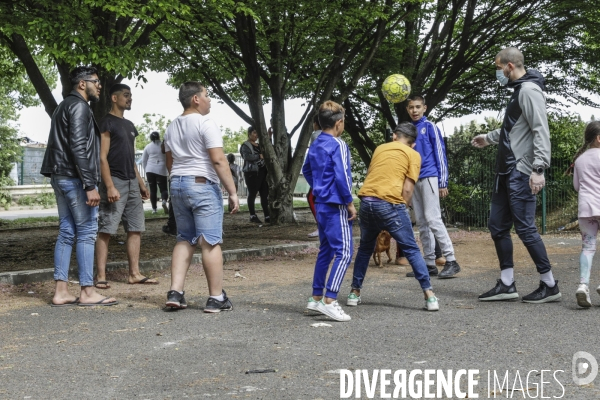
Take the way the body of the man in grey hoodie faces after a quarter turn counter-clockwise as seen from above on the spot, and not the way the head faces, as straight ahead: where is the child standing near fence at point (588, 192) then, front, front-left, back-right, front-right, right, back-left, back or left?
left

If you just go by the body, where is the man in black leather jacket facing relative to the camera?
to the viewer's right

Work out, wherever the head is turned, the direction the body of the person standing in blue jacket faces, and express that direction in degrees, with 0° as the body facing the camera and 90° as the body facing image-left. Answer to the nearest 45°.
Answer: approximately 45°

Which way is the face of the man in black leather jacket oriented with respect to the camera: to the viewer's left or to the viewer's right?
to the viewer's right

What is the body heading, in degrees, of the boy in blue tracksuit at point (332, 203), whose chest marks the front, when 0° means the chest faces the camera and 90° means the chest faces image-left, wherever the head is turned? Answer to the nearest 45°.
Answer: approximately 225°

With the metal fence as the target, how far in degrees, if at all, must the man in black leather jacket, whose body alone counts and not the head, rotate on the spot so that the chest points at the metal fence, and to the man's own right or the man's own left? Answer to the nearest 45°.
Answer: approximately 45° to the man's own left

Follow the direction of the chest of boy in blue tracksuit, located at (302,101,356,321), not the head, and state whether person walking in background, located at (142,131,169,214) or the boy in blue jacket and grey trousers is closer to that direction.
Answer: the boy in blue jacket and grey trousers

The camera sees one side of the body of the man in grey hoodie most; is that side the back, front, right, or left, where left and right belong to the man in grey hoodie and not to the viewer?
left

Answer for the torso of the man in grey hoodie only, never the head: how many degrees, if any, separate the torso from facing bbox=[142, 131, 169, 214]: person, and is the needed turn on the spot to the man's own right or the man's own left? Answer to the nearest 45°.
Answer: approximately 45° to the man's own right
